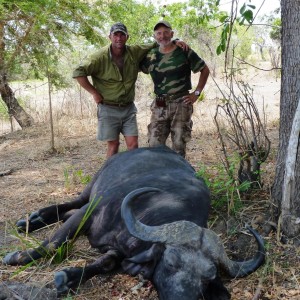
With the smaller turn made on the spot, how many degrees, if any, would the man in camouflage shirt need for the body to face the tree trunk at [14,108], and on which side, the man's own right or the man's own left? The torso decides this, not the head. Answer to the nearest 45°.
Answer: approximately 135° to the man's own right

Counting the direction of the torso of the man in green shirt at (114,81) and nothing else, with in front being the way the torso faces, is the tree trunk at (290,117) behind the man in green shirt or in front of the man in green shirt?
in front

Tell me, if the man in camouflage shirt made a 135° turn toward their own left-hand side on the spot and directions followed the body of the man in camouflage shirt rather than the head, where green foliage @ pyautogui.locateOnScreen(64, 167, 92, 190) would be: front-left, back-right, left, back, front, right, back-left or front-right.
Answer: back-left

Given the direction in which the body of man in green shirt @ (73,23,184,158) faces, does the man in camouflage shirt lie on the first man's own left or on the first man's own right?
on the first man's own left

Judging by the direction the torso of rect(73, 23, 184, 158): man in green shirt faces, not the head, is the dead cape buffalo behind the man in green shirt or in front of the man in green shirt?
in front

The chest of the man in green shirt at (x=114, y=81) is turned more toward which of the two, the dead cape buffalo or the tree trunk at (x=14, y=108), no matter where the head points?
the dead cape buffalo

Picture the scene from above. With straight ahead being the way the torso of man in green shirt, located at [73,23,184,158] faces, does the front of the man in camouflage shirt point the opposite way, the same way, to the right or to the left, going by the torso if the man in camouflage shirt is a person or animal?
the same way

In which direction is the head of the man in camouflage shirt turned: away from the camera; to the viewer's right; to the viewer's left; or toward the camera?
toward the camera

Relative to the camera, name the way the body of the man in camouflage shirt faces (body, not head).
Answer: toward the camera

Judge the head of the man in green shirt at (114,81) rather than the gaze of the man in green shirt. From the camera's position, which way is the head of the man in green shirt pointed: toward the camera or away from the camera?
toward the camera

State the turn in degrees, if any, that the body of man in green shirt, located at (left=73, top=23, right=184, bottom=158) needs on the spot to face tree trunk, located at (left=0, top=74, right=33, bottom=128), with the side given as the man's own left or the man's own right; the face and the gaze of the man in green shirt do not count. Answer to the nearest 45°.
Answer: approximately 135° to the man's own right

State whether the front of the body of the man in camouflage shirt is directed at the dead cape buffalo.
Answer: yes

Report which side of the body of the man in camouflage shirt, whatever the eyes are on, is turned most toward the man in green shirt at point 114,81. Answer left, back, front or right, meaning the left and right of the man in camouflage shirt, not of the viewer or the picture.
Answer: right

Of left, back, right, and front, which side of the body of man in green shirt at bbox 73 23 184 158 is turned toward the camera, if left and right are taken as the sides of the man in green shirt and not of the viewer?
front

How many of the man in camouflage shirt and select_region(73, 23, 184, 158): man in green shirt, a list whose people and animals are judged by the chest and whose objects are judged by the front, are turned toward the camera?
2

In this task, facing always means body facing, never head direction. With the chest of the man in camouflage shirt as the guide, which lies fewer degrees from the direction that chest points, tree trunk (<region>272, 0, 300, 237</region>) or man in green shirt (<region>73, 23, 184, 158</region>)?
the tree trunk

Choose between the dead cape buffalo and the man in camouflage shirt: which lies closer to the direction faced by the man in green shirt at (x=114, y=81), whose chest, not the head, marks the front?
the dead cape buffalo
